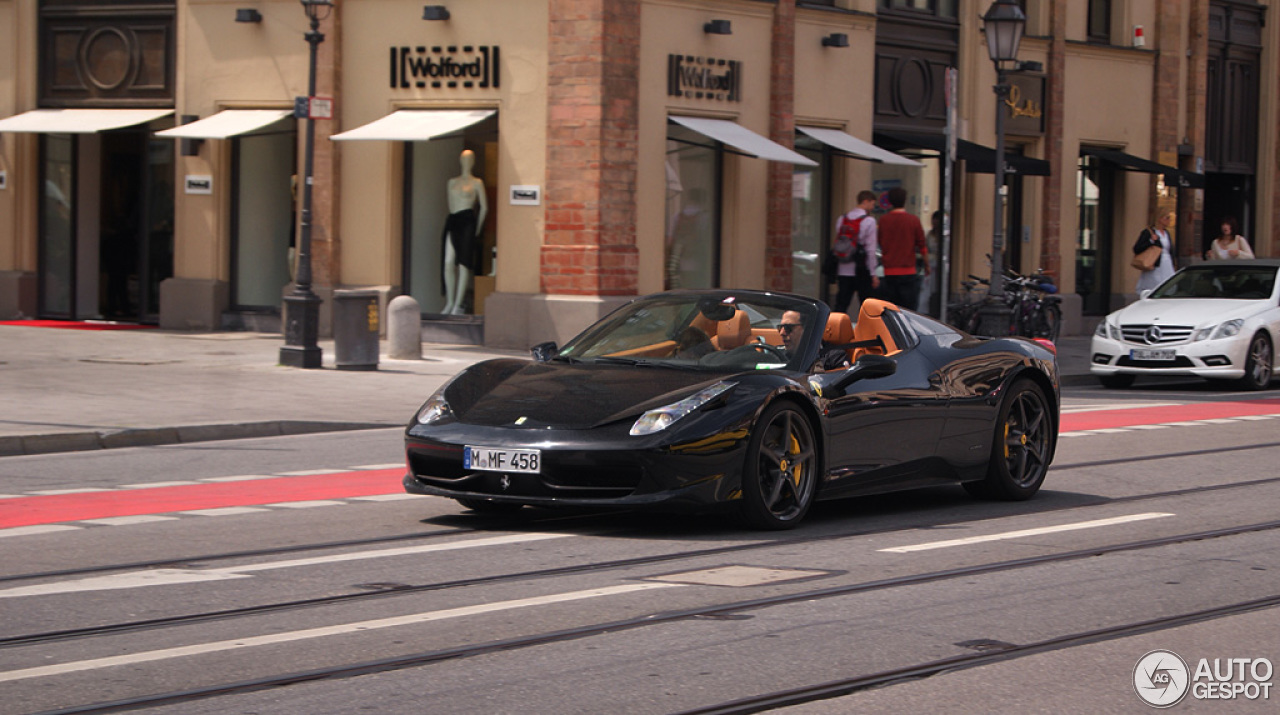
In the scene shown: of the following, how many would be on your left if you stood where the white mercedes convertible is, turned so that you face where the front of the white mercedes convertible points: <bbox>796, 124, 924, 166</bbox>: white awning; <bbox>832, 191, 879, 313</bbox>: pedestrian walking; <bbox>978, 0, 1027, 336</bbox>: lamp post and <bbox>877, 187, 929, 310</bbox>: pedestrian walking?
0

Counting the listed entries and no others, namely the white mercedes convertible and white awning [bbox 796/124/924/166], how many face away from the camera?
0

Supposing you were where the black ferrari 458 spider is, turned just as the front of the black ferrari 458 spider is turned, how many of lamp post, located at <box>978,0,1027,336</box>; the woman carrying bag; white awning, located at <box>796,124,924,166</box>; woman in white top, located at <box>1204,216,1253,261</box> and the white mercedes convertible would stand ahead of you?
0

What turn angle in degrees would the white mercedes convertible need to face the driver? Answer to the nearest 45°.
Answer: approximately 45° to its left

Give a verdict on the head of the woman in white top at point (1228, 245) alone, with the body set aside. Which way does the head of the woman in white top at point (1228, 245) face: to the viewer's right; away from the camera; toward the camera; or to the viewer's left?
toward the camera

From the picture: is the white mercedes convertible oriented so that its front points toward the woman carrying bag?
no

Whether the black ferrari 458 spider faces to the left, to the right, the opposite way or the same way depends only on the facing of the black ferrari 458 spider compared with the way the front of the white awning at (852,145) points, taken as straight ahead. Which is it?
to the right

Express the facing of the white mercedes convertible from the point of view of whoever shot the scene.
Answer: facing the viewer and to the left of the viewer

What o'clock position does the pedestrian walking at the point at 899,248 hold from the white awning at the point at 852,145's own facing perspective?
The pedestrian walking is roughly at 1 o'clock from the white awning.

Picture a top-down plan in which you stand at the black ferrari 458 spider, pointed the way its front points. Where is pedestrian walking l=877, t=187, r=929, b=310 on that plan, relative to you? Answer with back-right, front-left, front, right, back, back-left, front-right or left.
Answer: back-right

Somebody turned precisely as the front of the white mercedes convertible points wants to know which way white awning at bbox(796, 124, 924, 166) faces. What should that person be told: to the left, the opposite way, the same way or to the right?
to the left

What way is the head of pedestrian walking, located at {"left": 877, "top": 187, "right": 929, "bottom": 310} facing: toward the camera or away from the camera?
away from the camera

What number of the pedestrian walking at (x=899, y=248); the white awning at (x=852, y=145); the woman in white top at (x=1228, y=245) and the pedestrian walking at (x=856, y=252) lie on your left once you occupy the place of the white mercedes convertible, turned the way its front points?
0

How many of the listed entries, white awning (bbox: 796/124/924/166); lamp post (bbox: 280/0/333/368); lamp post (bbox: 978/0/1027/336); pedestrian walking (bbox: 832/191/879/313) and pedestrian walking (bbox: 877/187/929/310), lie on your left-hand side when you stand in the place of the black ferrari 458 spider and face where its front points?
0

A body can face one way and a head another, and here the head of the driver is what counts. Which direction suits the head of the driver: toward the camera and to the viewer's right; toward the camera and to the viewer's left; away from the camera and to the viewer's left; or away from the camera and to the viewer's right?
toward the camera and to the viewer's left

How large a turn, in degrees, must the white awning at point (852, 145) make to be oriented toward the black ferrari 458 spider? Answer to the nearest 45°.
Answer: approximately 45° to its right

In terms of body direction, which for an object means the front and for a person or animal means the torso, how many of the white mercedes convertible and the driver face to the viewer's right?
0

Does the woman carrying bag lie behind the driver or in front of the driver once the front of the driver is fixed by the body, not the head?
behind

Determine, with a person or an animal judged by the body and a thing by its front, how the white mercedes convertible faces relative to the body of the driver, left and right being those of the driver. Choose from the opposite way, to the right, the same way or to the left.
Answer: the same way

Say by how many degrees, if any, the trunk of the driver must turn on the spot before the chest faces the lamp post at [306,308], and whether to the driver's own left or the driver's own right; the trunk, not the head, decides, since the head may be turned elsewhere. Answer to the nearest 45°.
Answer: approximately 90° to the driver's own right

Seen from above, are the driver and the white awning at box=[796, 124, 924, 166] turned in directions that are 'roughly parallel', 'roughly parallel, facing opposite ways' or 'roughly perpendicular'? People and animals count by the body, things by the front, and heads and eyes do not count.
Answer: roughly perpendicular

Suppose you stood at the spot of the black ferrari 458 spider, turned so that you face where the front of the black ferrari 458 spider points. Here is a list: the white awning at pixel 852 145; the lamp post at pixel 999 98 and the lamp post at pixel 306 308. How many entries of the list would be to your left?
0

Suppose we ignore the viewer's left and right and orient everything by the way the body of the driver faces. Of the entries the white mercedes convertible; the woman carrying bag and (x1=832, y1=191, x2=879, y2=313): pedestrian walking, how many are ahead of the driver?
0

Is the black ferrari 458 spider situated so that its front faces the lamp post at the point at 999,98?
no
